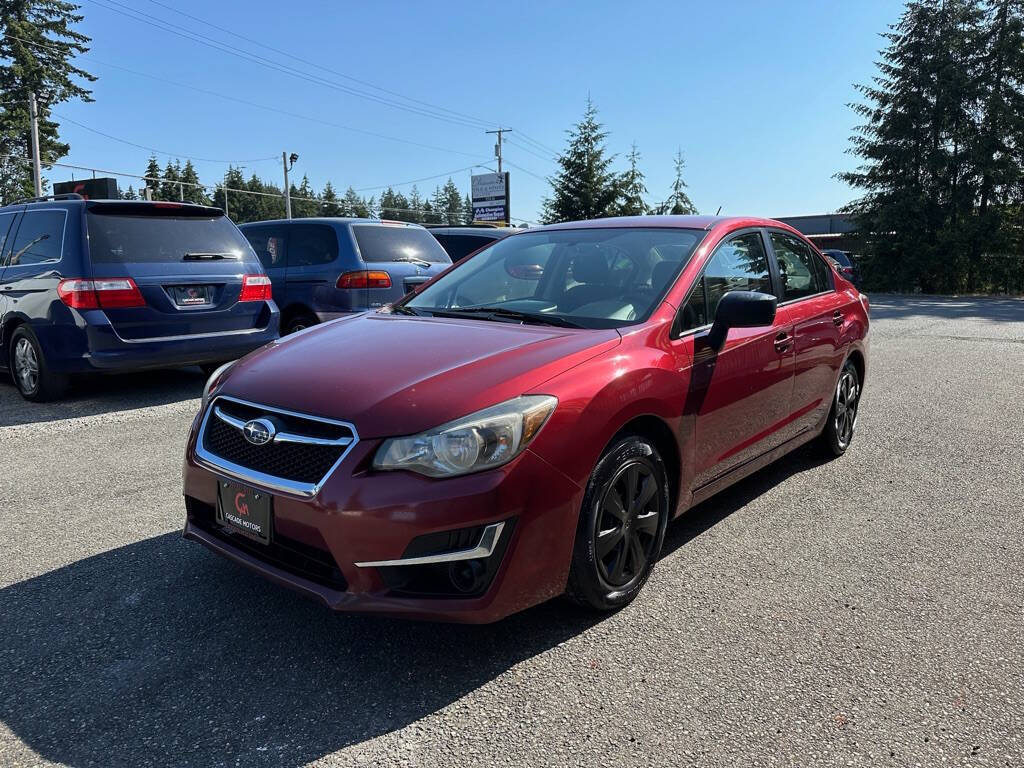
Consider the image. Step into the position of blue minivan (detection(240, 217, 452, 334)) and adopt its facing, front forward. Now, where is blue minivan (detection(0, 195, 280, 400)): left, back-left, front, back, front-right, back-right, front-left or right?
left

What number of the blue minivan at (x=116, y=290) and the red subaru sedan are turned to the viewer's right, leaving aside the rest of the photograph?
0

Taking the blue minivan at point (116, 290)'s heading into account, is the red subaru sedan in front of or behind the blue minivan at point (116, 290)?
behind

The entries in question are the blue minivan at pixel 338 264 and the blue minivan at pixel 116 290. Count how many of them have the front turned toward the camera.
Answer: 0

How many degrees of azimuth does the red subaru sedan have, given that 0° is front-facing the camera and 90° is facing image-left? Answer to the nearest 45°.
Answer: approximately 45°

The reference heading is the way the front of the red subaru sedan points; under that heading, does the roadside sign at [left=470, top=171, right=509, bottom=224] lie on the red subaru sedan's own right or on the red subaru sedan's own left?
on the red subaru sedan's own right

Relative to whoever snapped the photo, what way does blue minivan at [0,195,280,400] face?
facing away from the viewer and to the left of the viewer

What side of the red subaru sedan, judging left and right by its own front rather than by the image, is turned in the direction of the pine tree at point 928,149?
back

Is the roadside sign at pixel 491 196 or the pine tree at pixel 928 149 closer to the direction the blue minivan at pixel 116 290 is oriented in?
the roadside sign

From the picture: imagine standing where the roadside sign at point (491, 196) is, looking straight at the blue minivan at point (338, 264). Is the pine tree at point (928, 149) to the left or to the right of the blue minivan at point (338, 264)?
left

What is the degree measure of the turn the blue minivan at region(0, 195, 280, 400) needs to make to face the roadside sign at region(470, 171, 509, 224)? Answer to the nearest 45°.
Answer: approximately 90° to its right

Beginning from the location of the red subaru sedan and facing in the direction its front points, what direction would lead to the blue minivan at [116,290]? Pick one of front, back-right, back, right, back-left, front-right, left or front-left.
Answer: right

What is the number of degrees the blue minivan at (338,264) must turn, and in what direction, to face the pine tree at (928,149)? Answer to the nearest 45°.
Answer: approximately 90° to its right

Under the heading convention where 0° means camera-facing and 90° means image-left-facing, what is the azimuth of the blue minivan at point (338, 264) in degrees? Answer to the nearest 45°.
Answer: approximately 135°
